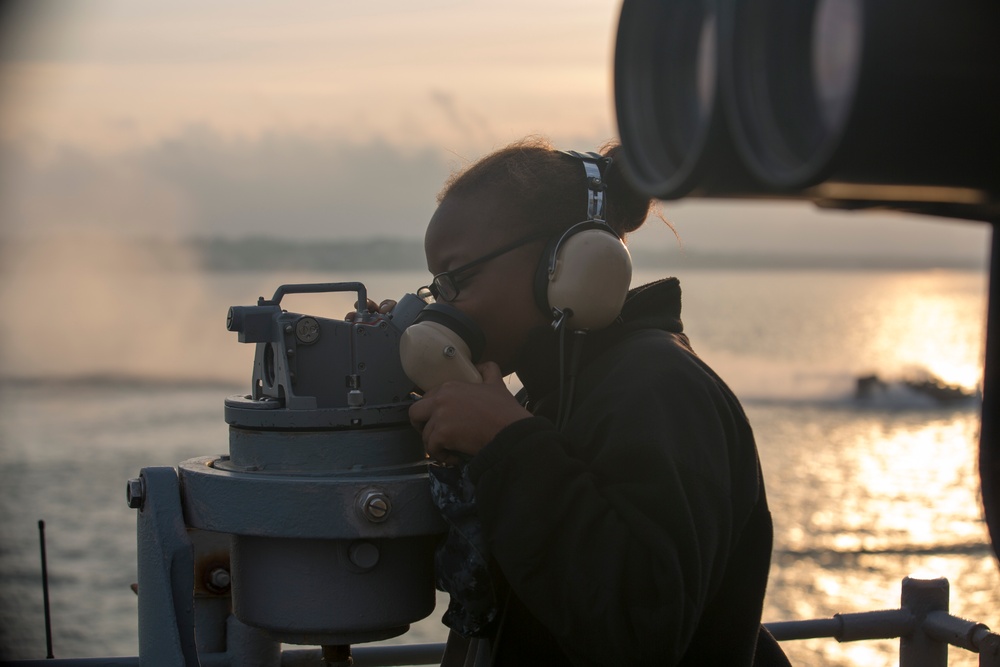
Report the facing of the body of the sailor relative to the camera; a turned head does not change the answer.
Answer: to the viewer's left

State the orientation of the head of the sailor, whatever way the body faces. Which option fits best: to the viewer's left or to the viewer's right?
to the viewer's left
